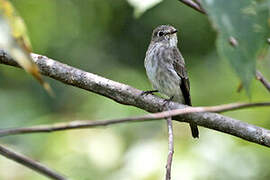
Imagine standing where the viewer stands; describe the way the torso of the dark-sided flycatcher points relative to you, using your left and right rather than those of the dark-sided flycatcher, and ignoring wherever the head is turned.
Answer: facing the viewer and to the left of the viewer

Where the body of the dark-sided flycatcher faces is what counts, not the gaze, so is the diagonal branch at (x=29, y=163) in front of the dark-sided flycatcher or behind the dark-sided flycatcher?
in front

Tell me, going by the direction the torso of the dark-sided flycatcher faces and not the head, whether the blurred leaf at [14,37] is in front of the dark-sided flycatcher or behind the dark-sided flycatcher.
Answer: in front

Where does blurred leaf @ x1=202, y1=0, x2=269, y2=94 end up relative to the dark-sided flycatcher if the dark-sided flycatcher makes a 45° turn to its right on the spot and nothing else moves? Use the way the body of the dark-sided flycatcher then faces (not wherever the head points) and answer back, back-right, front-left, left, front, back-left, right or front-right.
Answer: left
